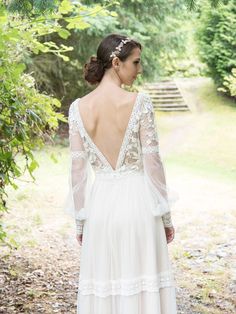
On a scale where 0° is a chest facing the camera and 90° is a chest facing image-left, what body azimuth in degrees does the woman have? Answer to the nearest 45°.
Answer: approximately 180°

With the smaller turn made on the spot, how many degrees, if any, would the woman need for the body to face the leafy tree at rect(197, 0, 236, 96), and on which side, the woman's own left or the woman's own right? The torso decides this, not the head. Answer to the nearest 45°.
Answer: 0° — they already face it

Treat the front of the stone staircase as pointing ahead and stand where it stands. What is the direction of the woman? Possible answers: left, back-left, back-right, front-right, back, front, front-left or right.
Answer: front

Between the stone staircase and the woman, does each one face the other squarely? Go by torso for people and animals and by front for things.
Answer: yes

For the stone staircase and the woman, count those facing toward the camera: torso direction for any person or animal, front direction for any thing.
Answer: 1

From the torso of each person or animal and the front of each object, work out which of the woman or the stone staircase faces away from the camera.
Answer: the woman

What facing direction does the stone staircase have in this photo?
toward the camera

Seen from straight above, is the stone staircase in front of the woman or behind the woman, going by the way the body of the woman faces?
in front

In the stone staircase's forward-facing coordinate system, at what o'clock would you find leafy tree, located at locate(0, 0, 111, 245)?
The leafy tree is roughly at 12 o'clock from the stone staircase.

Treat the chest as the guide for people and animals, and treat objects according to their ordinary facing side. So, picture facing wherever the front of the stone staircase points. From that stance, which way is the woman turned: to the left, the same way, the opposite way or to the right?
the opposite way
